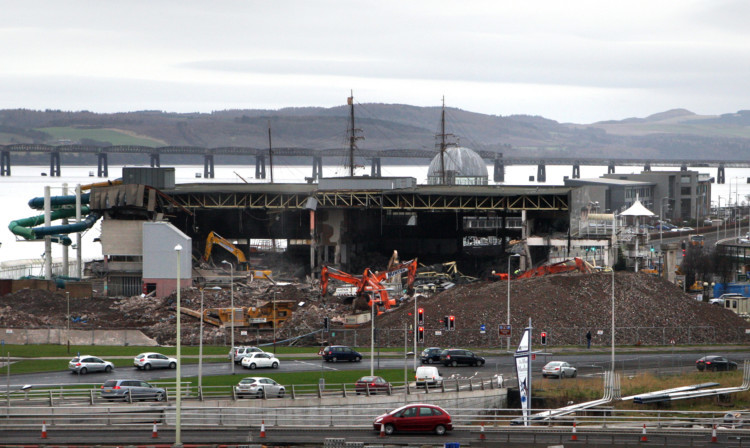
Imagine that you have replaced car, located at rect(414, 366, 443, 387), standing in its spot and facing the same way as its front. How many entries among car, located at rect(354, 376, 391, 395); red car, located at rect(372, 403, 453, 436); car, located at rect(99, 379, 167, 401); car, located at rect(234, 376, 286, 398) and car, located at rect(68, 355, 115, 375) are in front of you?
0

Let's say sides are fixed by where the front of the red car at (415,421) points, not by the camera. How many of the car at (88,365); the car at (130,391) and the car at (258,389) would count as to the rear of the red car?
0

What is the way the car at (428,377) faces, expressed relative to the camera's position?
facing away from the viewer and to the right of the viewer

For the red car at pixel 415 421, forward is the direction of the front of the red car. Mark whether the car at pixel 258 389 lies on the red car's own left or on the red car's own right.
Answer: on the red car's own right

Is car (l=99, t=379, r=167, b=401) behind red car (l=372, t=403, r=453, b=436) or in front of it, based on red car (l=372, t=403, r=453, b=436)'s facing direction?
in front

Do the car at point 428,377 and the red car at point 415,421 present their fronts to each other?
no

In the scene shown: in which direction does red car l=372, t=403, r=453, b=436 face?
to the viewer's left

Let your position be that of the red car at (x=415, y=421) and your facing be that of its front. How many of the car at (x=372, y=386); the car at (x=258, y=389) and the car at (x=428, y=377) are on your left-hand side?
0

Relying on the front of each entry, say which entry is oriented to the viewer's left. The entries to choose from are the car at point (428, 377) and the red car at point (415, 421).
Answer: the red car

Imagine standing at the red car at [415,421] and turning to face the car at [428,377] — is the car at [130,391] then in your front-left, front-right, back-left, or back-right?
front-left

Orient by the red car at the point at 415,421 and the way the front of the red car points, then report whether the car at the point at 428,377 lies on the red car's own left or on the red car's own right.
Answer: on the red car's own right

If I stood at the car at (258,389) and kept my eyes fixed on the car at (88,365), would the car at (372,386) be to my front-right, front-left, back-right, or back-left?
back-right

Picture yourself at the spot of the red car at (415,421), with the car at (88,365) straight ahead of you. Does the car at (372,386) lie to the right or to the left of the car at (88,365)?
right
